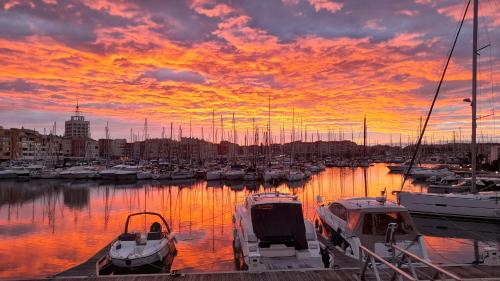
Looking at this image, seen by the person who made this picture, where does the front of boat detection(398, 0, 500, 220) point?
facing to the left of the viewer

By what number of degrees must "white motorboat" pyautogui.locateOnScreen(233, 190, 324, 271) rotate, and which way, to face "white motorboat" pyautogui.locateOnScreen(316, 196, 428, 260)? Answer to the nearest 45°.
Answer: approximately 90° to its right

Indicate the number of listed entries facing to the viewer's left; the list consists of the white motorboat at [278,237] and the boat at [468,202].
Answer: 1

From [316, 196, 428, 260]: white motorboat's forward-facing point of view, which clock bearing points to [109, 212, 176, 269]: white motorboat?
[109, 212, 176, 269]: white motorboat is roughly at 10 o'clock from [316, 196, 428, 260]: white motorboat.

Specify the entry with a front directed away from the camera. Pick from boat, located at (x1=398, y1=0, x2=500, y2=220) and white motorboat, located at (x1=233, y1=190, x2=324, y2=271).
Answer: the white motorboat

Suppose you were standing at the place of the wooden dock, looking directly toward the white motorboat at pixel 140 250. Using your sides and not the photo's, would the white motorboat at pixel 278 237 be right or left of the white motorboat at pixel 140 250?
right

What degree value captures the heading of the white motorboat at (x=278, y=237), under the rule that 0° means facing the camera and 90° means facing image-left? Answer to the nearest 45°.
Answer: approximately 180°

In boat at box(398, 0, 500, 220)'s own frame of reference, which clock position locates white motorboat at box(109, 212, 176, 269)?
The white motorboat is roughly at 10 o'clock from the boat.

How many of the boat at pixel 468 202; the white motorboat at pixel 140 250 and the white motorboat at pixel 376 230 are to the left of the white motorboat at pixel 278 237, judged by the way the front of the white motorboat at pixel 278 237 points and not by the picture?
1

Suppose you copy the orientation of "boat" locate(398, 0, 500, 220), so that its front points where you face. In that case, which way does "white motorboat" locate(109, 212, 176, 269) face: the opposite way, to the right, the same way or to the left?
to the left

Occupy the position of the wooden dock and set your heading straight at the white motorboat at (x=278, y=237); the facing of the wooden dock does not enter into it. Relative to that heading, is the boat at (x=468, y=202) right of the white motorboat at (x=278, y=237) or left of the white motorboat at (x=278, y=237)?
right

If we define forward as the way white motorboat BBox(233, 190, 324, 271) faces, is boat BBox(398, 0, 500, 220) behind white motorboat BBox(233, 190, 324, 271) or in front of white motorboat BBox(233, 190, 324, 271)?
in front

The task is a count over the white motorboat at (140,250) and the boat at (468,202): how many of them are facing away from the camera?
0
